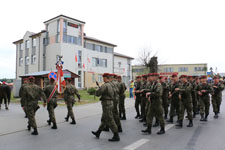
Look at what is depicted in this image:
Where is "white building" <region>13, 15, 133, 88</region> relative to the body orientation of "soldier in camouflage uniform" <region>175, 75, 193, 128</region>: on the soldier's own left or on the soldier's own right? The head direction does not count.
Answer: on the soldier's own right

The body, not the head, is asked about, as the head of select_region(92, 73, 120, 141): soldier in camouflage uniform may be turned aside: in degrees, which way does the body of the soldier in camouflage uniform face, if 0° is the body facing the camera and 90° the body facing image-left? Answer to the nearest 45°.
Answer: approximately 90°

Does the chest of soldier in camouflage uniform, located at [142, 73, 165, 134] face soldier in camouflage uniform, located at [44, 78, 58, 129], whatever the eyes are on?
yes

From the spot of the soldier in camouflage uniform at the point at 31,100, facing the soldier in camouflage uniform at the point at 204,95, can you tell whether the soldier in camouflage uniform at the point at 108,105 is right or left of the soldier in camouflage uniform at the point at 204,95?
right

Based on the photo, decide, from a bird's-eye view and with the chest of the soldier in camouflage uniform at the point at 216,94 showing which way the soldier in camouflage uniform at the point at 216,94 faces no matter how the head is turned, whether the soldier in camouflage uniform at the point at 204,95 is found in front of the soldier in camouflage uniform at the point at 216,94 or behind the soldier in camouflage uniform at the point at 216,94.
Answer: in front
